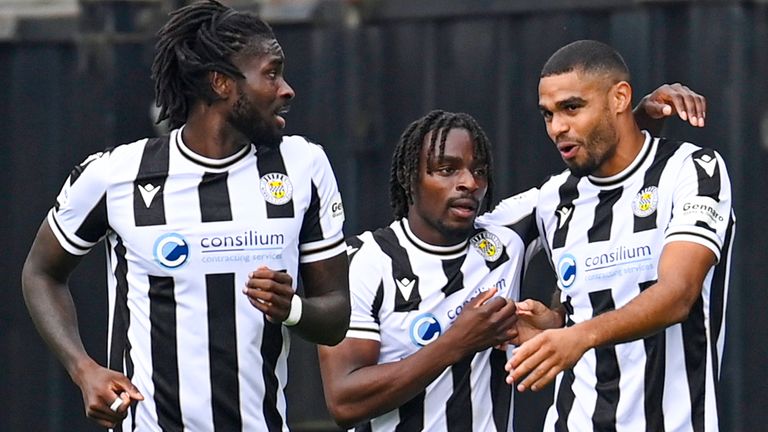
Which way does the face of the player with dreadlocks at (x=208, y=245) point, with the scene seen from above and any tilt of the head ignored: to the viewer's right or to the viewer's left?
to the viewer's right

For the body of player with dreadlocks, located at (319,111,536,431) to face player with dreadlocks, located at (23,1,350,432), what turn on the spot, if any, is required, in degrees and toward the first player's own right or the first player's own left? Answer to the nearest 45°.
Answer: approximately 90° to the first player's own right

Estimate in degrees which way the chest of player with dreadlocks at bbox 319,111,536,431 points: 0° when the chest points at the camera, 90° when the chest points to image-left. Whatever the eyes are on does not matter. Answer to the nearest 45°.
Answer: approximately 315°

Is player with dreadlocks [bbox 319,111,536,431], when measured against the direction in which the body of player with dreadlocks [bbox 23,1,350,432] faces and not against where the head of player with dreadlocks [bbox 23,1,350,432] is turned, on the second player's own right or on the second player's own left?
on the second player's own left

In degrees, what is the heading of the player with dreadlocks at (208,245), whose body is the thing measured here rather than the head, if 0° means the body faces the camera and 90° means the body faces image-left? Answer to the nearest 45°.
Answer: approximately 0°
